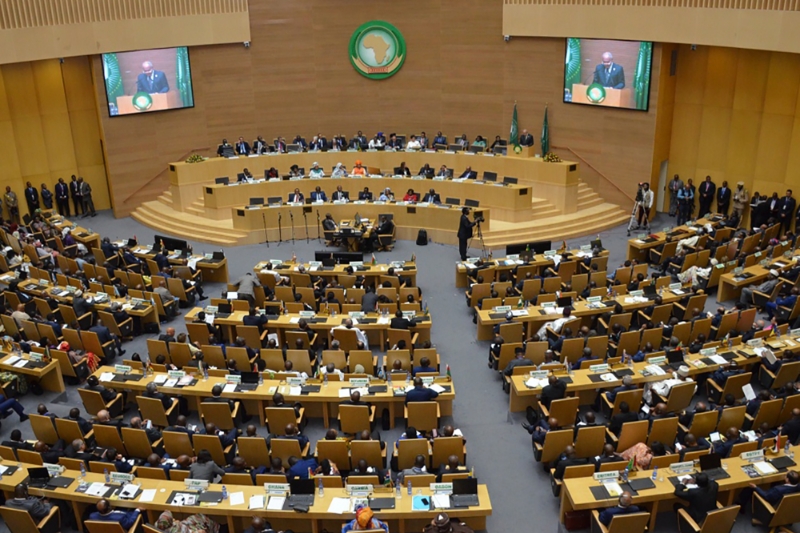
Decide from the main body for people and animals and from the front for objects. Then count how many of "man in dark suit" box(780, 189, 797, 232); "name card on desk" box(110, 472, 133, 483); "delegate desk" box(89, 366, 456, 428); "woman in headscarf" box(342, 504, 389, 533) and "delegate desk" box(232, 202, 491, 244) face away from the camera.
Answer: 2

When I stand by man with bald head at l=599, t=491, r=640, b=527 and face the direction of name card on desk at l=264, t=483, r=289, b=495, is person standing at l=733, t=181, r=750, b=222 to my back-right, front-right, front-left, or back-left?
back-right

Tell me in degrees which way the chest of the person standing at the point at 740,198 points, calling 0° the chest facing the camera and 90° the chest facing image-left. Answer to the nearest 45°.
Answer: approximately 45°

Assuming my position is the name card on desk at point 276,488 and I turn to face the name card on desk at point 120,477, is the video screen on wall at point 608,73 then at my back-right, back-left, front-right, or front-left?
back-right

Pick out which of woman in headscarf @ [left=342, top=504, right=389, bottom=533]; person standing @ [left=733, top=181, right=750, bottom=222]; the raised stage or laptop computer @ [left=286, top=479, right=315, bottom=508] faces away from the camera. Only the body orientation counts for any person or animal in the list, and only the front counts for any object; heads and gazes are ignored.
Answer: the woman in headscarf

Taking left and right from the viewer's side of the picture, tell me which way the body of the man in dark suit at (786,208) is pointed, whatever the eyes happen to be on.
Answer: facing the viewer and to the left of the viewer

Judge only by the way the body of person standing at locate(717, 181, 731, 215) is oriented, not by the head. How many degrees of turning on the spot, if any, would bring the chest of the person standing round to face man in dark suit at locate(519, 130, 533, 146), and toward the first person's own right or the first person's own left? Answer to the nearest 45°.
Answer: approximately 45° to the first person's own right

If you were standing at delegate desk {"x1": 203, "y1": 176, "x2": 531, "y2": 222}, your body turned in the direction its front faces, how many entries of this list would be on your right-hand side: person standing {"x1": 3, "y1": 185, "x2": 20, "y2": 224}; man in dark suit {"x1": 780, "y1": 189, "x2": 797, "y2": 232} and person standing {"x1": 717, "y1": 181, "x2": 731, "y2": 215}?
1

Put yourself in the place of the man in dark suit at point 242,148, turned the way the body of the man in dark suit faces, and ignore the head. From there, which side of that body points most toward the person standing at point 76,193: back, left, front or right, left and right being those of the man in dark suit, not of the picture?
right

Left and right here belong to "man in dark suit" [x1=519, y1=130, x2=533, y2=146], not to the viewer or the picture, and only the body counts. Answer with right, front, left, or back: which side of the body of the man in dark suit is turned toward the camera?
front

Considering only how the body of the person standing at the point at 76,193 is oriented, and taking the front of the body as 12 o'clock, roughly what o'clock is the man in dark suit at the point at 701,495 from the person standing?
The man in dark suit is roughly at 1 o'clock from the person standing.

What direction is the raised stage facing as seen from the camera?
toward the camera

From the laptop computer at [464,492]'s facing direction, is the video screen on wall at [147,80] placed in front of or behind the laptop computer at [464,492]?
behind
